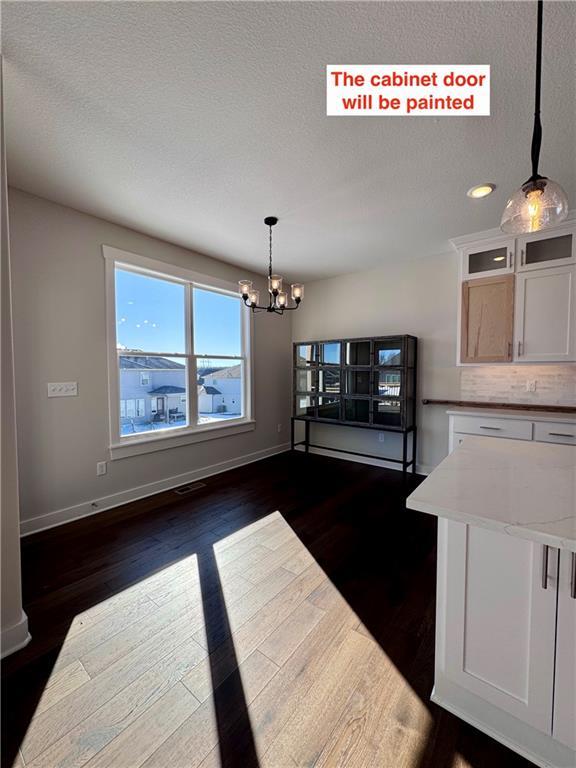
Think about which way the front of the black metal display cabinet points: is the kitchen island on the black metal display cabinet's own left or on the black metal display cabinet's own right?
on the black metal display cabinet's own left

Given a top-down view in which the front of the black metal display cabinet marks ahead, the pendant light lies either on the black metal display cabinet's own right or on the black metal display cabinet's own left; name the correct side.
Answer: on the black metal display cabinet's own left

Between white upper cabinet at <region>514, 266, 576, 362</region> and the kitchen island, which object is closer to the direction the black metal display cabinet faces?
the kitchen island

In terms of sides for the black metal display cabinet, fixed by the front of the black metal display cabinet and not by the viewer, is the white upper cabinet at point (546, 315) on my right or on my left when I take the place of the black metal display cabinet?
on my left

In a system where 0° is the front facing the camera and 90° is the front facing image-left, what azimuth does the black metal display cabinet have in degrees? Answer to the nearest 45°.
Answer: approximately 45°

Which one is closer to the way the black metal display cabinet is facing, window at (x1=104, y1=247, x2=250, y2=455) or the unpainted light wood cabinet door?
the window

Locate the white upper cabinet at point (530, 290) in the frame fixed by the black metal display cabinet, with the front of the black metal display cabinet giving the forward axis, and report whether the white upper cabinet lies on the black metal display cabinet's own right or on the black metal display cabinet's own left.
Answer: on the black metal display cabinet's own left

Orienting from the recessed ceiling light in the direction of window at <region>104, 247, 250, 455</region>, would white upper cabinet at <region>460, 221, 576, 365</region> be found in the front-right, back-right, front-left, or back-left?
back-right

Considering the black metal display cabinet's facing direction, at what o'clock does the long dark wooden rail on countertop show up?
The long dark wooden rail on countertop is roughly at 8 o'clock from the black metal display cabinet.
